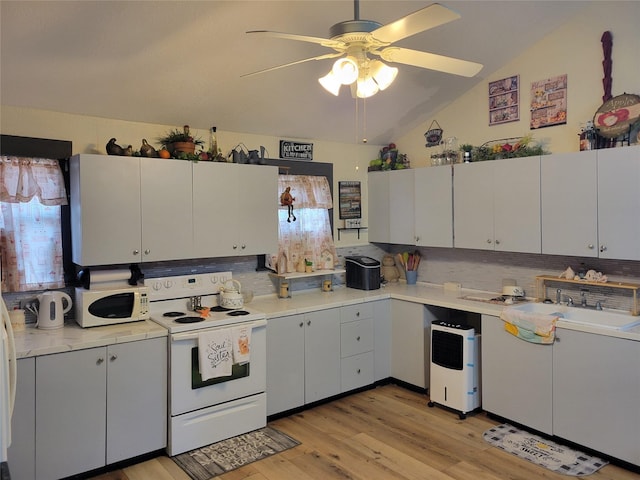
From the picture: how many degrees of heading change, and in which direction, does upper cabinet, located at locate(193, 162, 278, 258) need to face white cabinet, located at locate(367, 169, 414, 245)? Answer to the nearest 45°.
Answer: approximately 90° to its left

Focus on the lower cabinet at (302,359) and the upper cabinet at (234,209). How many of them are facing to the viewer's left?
0

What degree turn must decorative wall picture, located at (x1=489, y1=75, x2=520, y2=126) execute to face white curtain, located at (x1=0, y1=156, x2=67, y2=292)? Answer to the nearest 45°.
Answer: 0° — it already faces it

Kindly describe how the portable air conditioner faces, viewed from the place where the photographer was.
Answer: facing the viewer and to the left of the viewer

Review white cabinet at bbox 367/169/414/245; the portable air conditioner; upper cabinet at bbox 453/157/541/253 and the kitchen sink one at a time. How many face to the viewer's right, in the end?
0

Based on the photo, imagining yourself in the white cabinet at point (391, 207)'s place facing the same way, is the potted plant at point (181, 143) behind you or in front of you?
in front

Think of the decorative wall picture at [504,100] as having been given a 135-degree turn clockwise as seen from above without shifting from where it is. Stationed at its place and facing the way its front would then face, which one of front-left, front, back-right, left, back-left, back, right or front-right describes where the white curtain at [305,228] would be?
left

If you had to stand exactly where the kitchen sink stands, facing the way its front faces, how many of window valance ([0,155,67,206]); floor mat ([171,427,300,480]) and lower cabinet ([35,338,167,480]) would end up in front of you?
3

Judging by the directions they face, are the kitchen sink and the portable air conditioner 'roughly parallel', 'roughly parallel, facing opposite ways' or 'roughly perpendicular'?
roughly parallel

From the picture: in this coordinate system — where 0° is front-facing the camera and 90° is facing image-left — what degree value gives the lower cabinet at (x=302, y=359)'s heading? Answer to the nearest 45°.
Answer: approximately 315°

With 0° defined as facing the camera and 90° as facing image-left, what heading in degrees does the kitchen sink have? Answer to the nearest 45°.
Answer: approximately 45°

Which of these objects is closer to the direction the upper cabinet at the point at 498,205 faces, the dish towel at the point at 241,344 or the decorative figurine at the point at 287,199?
the dish towel
